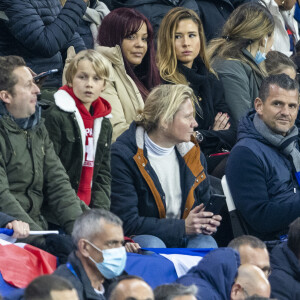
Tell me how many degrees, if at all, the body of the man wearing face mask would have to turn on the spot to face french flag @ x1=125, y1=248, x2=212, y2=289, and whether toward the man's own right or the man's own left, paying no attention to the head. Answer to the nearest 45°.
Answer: approximately 90° to the man's own left

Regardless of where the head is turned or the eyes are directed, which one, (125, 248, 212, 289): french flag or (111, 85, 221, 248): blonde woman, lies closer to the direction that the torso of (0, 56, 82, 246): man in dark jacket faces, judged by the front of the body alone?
the french flag

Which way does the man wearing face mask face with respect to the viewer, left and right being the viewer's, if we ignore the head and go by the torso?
facing the viewer and to the right of the viewer
